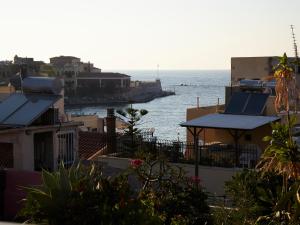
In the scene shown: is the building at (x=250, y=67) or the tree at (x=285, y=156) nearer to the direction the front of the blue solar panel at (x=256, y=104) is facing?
the tree

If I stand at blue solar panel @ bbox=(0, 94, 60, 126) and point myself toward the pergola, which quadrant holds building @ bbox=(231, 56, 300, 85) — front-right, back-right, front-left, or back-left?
front-left

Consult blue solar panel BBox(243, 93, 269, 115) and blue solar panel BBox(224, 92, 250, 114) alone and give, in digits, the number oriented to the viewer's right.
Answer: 0

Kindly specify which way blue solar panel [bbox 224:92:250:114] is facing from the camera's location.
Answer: facing the viewer and to the left of the viewer

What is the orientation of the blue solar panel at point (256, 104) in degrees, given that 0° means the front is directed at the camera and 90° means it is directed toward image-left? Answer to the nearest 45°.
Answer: approximately 45°

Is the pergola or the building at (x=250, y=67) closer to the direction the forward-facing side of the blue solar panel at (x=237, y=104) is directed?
the pergola

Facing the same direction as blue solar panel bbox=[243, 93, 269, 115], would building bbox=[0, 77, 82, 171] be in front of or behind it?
in front

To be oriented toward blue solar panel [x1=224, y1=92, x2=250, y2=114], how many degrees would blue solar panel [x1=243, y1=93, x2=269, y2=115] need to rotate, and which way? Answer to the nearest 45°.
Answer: approximately 45° to its right

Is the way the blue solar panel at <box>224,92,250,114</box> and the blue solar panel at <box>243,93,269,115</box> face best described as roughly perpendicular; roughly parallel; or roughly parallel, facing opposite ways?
roughly parallel

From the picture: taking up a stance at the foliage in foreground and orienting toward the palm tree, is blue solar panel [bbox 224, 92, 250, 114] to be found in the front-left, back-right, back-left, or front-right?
front-left
